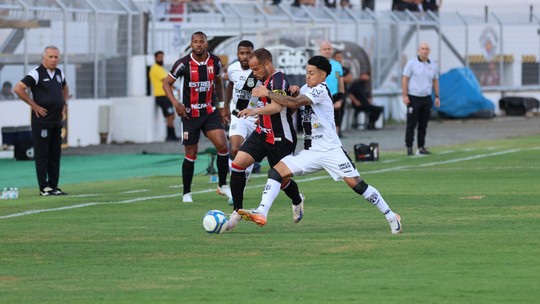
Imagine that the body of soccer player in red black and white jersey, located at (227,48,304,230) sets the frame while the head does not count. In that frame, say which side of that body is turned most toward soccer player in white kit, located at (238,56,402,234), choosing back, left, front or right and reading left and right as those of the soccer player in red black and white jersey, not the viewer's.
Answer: left

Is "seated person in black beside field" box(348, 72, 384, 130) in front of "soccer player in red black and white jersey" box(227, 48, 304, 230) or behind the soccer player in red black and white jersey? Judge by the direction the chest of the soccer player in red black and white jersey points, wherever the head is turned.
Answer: behind

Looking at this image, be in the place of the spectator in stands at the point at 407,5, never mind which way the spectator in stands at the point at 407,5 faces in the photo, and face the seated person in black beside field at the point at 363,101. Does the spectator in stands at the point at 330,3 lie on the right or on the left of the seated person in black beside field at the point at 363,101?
right

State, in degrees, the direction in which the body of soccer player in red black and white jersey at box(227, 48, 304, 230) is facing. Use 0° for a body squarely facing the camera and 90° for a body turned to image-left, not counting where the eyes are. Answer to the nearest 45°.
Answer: approximately 45°

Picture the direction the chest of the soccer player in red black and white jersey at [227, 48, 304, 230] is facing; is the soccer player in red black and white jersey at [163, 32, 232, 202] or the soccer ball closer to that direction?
the soccer ball

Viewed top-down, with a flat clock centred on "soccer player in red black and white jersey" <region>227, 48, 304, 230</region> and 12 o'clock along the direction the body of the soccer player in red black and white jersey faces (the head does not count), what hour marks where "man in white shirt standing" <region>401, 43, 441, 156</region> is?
The man in white shirt standing is roughly at 5 o'clock from the soccer player in red black and white jersey.

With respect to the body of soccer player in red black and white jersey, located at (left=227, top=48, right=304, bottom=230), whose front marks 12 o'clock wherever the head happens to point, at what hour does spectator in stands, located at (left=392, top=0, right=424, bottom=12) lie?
The spectator in stands is roughly at 5 o'clock from the soccer player in red black and white jersey.

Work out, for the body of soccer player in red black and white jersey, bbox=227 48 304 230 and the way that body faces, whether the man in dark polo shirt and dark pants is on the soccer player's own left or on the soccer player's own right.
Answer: on the soccer player's own right

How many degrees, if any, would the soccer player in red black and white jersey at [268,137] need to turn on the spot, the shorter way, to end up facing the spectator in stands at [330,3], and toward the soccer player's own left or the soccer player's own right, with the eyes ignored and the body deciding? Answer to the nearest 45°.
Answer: approximately 135° to the soccer player's own right

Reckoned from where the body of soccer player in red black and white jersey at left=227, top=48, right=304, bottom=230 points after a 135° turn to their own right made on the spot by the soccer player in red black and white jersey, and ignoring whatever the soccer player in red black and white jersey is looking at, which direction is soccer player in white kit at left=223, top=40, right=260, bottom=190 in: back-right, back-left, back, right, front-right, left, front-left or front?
front

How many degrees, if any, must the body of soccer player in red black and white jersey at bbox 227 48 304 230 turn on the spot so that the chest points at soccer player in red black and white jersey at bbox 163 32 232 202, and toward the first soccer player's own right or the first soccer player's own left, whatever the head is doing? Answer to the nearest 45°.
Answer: approximately 135° to the first soccer player's own right

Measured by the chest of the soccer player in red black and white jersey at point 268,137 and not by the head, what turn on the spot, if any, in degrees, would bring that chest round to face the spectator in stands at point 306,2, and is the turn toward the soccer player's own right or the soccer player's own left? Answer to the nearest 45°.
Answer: approximately 135° to the soccer player's own right

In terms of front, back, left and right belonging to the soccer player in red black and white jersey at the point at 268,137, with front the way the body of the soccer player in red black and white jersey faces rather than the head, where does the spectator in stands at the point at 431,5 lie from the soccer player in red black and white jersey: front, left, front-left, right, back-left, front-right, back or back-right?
back-right

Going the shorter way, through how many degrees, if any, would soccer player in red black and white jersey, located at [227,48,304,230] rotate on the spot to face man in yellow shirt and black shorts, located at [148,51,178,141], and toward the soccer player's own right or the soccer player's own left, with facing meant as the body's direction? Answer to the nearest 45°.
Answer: approximately 135° to the soccer player's own right
